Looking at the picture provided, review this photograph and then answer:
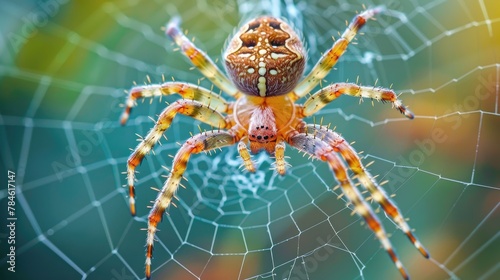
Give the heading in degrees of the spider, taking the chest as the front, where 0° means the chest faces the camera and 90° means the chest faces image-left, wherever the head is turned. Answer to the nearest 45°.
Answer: approximately 0°
